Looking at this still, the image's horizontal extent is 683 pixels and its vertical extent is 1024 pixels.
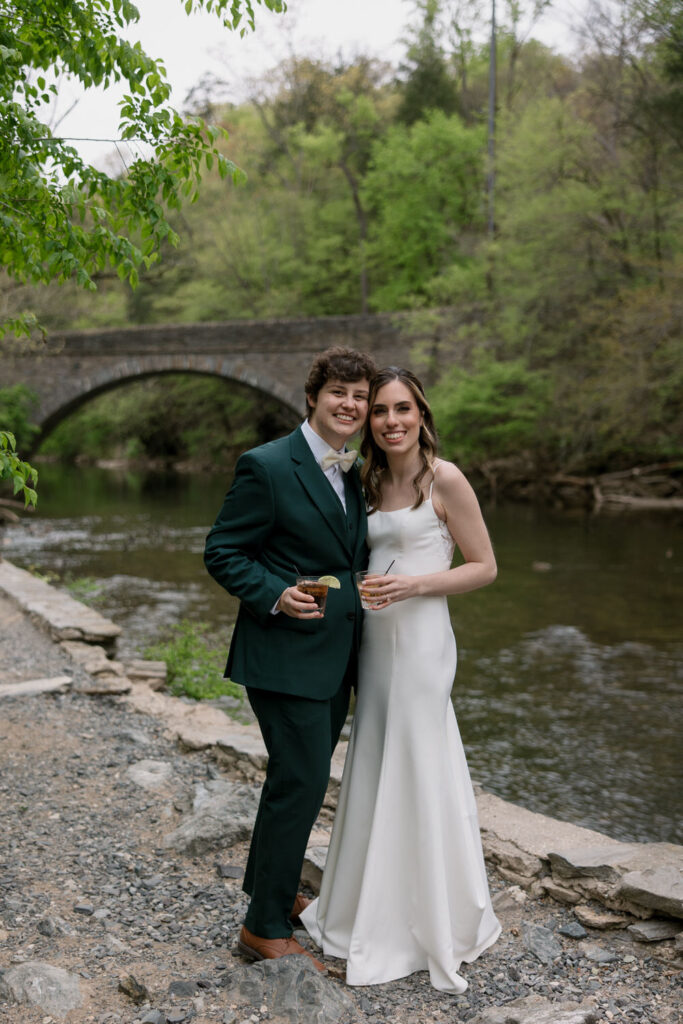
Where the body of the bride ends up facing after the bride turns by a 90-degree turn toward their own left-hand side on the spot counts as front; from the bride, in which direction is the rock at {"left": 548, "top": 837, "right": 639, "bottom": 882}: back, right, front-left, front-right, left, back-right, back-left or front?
left

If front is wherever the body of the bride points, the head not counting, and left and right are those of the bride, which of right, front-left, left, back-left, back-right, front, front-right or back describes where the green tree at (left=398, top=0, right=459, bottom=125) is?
back-right

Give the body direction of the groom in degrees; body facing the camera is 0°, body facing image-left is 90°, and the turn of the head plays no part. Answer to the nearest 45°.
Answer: approximately 315°

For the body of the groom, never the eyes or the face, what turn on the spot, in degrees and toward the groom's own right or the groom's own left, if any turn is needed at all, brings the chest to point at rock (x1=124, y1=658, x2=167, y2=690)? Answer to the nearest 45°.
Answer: approximately 135° to the groom's own left

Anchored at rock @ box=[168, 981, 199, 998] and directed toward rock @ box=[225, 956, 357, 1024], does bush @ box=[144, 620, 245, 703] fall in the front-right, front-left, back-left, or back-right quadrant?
back-left

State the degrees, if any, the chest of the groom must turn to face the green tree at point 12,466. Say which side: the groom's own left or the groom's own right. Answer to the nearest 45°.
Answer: approximately 135° to the groom's own right
